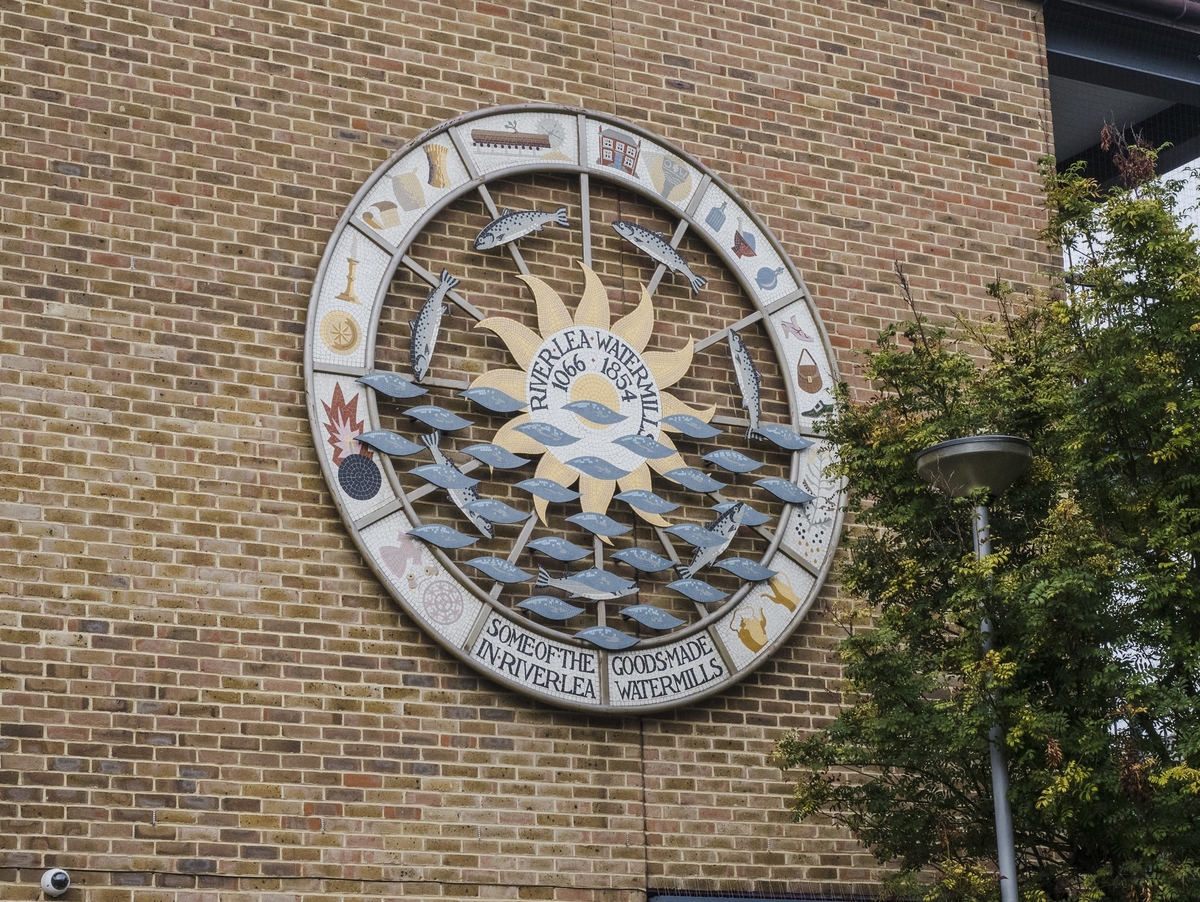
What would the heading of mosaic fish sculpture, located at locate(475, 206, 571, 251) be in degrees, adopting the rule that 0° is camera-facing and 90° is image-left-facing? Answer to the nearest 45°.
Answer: approximately 90°

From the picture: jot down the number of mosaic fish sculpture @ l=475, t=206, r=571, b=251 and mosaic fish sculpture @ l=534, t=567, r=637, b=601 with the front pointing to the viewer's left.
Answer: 1

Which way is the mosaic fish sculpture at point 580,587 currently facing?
to the viewer's right

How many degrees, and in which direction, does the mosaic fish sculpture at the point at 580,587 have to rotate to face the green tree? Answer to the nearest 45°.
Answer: approximately 45° to its right

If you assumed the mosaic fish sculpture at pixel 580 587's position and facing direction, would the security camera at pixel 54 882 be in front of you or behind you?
behind

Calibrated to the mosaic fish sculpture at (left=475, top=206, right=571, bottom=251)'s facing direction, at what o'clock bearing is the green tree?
The green tree is roughly at 7 o'clock from the mosaic fish sculpture.

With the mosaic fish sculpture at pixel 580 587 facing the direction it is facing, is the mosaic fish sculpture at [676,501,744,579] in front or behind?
in front

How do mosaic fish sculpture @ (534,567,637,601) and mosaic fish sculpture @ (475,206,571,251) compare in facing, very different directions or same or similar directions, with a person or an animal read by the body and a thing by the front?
very different directions

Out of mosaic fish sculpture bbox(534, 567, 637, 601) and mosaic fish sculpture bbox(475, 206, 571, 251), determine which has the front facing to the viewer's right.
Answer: mosaic fish sculpture bbox(534, 567, 637, 601)
